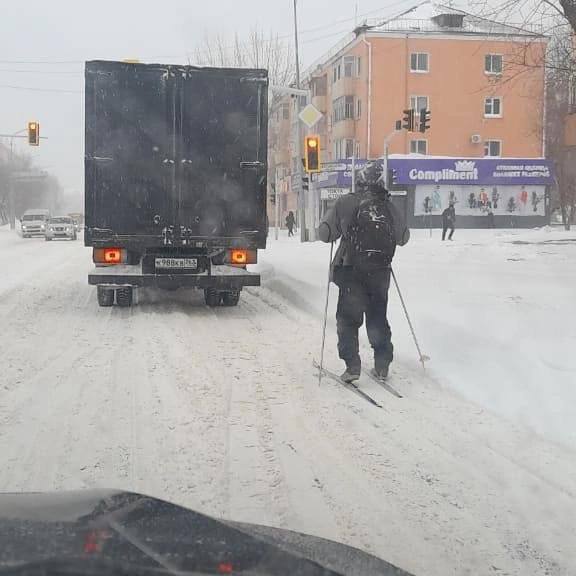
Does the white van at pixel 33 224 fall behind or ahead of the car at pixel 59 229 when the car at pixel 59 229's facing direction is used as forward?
behind

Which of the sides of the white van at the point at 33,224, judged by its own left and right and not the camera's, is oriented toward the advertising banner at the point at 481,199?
left

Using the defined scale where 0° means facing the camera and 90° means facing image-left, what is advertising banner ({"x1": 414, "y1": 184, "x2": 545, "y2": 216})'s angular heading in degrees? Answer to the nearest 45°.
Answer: approximately 0°

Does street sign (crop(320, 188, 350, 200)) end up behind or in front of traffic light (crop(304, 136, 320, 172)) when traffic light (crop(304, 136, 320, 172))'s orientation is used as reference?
behind

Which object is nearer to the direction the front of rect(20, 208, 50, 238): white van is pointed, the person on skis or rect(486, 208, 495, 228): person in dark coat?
the person on skis

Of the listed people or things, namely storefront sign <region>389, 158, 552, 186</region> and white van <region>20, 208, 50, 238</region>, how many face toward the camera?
2

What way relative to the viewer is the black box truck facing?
away from the camera

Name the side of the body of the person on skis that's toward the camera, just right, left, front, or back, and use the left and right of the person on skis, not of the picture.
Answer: back

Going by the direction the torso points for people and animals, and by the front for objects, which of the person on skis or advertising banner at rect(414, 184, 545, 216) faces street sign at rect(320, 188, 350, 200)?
the person on skis

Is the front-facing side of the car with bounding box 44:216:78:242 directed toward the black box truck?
yes

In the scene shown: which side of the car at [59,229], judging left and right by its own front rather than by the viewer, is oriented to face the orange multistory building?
left
